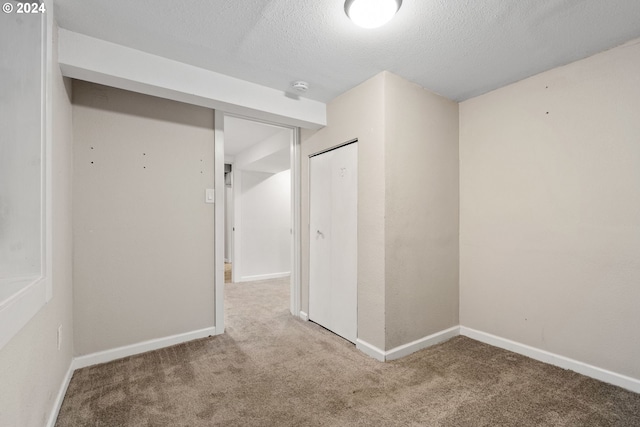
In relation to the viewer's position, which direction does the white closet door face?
facing the viewer and to the left of the viewer

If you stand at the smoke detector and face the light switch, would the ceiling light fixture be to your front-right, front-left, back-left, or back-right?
back-left

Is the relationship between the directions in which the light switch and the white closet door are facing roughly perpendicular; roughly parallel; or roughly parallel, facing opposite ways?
roughly perpendicular

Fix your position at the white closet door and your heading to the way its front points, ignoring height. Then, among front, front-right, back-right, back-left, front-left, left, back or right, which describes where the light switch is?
front-right

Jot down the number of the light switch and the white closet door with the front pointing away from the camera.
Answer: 0

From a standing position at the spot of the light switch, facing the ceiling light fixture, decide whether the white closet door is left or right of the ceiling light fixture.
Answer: left

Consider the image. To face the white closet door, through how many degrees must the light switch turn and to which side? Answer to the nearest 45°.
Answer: approximately 90° to its left
